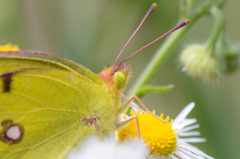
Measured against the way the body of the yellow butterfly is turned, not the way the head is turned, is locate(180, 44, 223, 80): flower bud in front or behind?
in front

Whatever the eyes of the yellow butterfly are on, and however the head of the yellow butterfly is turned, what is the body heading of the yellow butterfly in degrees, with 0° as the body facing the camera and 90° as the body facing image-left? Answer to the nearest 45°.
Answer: approximately 270°

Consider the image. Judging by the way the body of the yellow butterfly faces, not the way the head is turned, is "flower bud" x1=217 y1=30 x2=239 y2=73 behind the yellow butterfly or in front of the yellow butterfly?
in front
